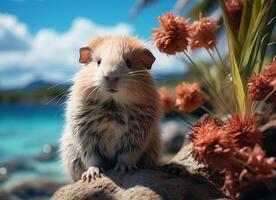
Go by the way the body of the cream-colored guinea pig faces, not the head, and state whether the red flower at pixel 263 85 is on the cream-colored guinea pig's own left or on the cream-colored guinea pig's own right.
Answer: on the cream-colored guinea pig's own left

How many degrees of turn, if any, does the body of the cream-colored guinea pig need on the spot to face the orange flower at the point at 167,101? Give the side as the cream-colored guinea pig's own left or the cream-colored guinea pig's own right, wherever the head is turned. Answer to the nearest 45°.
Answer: approximately 135° to the cream-colored guinea pig's own left

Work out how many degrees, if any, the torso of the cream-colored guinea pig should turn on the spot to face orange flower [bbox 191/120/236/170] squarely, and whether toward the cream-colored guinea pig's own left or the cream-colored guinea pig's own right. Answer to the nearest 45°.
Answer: approximately 45° to the cream-colored guinea pig's own left

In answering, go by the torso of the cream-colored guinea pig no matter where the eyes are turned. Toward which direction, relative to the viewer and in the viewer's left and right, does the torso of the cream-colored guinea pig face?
facing the viewer

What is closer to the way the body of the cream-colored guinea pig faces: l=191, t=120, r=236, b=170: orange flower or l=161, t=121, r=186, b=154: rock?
the orange flower

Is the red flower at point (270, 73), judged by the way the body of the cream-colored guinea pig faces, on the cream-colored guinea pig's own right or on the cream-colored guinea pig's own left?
on the cream-colored guinea pig's own left
